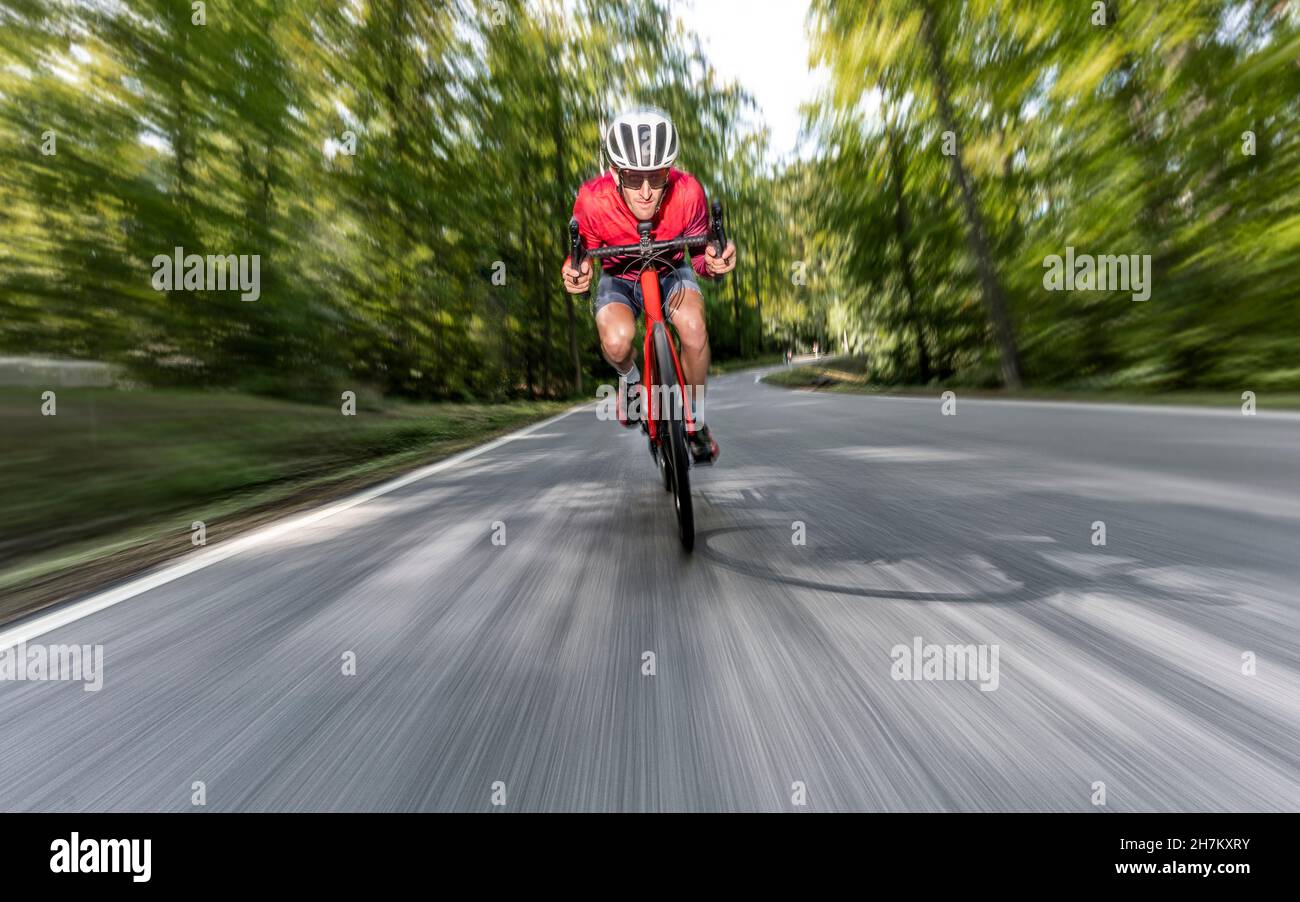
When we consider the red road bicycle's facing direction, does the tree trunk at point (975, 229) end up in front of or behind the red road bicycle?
behind

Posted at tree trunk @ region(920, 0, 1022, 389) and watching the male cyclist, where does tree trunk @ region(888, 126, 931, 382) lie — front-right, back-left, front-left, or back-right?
back-right

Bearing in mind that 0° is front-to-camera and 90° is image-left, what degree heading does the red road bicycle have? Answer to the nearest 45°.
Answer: approximately 0°

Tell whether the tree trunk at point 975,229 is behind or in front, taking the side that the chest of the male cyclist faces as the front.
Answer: behind

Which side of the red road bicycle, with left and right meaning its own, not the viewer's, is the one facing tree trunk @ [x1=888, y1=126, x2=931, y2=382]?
back

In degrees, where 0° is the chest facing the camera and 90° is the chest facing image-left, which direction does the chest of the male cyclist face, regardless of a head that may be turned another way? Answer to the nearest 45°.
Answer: approximately 0°

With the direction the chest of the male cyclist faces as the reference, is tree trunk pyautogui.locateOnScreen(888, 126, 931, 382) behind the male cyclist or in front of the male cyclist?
behind
